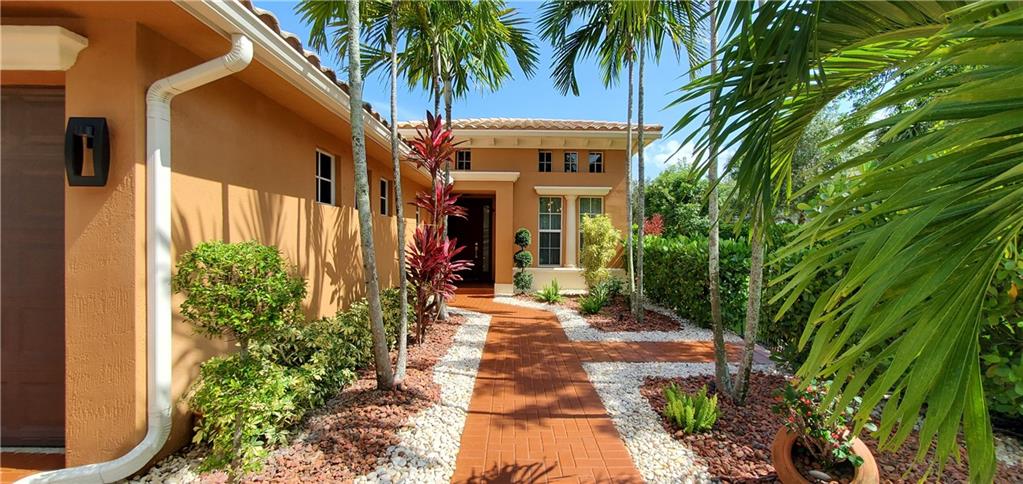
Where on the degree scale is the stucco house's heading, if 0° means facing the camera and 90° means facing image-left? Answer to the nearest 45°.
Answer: approximately 0°

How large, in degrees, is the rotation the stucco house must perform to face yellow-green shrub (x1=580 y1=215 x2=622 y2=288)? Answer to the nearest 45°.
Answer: approximately 135° to its left

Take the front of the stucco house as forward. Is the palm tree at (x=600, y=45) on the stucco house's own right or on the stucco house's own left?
on the stucco house's own left

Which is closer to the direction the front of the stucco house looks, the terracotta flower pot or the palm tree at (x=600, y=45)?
the terracotta flower pot

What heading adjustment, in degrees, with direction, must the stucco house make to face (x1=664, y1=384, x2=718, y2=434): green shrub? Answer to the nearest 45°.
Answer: approximately 90° to its left
